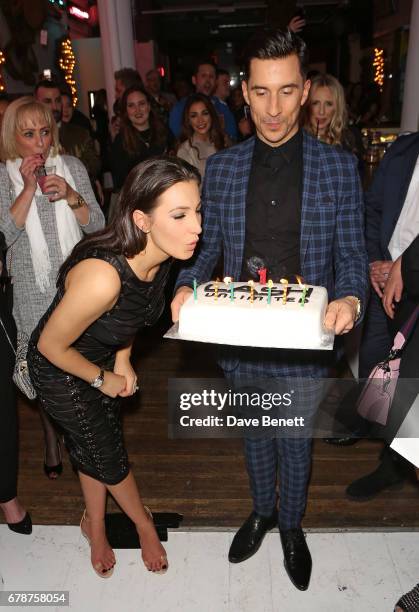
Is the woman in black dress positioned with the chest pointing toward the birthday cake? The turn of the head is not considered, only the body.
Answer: yes

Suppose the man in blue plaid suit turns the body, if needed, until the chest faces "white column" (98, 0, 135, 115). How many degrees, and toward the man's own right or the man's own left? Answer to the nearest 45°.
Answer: approximately 180°

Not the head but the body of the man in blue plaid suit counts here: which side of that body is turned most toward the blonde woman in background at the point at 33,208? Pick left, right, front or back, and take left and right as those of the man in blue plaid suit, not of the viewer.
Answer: right

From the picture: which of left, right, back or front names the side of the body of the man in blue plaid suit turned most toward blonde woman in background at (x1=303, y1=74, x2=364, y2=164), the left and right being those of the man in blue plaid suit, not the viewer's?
back

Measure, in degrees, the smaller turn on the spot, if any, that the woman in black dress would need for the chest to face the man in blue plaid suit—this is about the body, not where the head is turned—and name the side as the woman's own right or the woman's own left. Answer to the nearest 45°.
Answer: approximately 45° to the woman's own left

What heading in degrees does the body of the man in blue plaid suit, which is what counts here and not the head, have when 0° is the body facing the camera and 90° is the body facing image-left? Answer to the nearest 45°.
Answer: approximately 0°

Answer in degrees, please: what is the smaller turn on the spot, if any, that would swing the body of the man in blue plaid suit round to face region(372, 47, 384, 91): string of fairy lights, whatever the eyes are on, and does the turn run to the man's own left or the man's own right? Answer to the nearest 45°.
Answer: approximately 180°

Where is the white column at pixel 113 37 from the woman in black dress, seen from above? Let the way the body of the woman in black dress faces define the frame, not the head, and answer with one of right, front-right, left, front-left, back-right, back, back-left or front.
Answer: back-left

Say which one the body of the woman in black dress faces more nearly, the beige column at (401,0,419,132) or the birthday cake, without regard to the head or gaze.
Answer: the birthday cake

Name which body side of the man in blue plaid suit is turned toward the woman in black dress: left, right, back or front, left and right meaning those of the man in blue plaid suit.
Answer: right

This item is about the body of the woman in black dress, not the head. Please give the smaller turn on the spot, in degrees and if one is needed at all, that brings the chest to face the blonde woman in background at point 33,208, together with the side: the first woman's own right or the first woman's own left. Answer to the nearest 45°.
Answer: approximately 135° to the first woman's own left

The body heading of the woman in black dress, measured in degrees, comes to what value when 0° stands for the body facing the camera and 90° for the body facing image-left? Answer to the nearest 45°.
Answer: approximately 315°
